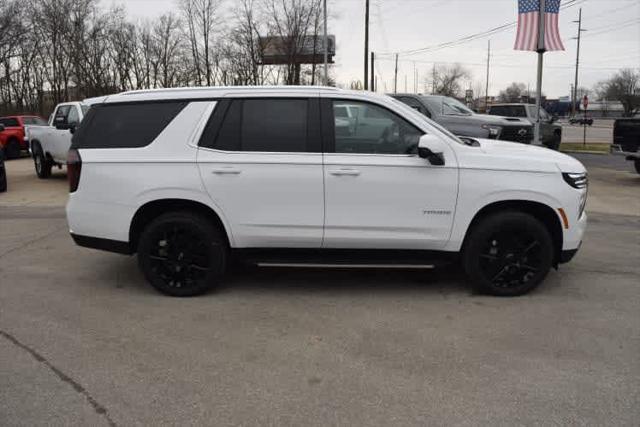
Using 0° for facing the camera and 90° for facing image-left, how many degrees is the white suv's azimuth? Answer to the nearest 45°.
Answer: approximately 270°

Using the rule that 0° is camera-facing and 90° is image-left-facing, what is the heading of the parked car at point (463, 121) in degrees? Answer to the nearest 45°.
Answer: approximately 315°

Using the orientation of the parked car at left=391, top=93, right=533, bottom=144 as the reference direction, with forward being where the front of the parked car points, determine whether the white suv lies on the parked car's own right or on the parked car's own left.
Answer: on the parked car's own right

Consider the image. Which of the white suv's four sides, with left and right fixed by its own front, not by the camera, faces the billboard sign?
left

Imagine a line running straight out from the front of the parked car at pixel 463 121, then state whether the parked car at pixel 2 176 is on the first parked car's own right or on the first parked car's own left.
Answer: on the first parked car's own right

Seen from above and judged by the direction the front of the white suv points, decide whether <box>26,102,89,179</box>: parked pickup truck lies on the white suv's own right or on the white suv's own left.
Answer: on the white suv's own left

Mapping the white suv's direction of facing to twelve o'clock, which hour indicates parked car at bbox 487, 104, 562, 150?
The parked car is roughly at 10 o'clock from the white suv.

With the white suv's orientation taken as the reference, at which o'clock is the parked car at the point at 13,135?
The parked car is roughly at 8 o'clock from the white suv.

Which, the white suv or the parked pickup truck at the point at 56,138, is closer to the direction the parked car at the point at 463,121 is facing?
the white suv

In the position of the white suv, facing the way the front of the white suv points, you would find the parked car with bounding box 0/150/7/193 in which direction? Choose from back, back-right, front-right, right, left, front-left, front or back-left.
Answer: back-left

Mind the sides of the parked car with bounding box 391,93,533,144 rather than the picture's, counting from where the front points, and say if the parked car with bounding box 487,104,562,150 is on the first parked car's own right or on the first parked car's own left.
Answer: on the first parked car's own left
